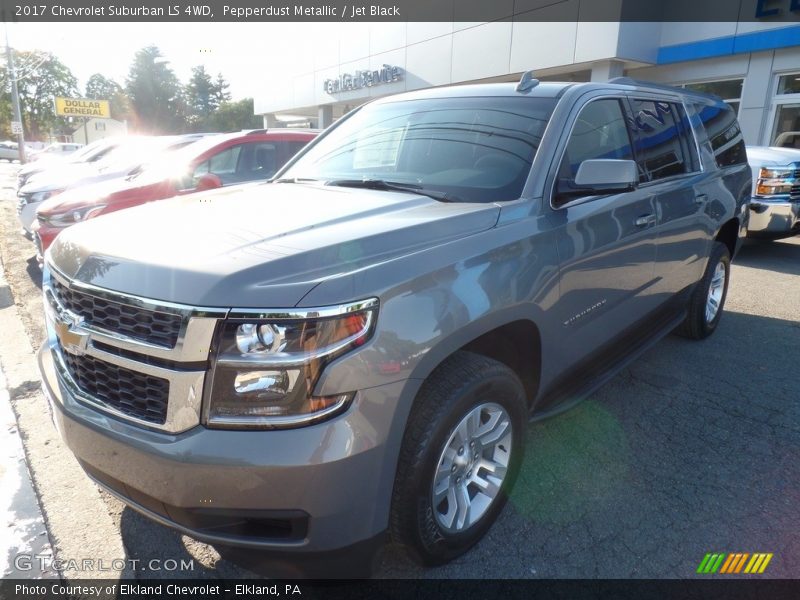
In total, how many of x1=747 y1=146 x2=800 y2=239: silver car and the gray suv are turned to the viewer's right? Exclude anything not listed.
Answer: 0

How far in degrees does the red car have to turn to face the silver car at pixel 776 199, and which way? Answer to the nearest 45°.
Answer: approximately 135° to its left

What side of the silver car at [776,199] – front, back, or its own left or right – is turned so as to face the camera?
front

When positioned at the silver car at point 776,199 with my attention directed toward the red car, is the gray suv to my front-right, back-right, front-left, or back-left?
front-left

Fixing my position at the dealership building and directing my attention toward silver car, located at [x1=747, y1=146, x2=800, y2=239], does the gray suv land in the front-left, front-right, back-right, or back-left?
front-right

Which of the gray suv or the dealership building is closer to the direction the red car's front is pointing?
the gray suv

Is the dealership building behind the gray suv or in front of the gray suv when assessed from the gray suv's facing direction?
behind

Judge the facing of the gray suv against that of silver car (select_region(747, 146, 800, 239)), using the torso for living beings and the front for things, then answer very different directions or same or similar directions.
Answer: same or similar directions

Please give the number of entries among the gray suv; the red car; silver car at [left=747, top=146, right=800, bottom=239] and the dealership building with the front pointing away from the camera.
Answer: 0

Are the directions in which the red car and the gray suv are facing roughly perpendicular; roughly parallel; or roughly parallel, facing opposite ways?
roughly parallel

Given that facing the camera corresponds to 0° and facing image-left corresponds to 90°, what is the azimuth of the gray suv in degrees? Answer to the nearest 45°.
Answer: approximately 45°

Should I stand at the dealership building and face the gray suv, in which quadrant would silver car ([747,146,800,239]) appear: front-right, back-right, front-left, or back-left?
front-left

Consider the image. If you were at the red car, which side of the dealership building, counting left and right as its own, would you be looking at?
front

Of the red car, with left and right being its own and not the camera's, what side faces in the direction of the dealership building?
back

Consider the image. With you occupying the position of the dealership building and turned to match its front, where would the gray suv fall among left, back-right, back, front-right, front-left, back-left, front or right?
front-left

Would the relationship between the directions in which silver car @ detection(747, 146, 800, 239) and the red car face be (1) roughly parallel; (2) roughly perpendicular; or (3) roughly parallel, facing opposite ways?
roughly parallel

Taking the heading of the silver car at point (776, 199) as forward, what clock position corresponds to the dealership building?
The dealership building is roughly at 5 o'clock from the silver car.
